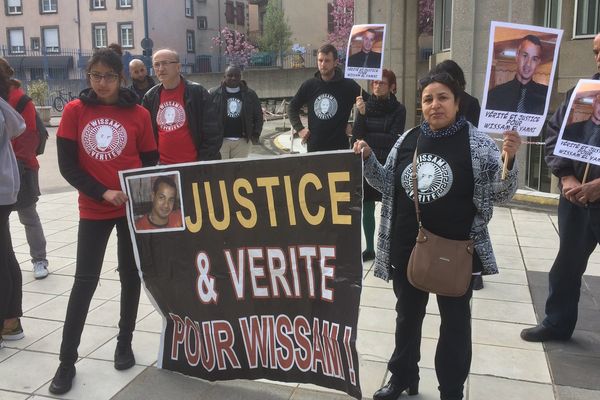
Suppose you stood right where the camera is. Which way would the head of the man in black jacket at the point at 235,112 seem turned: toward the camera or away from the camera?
toward the camera

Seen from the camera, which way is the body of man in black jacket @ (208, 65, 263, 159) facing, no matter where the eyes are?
toward the camera

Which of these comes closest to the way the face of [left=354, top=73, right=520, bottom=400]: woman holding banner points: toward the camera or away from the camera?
toward the camera

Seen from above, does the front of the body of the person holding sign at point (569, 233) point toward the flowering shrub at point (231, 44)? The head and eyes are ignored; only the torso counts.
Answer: no

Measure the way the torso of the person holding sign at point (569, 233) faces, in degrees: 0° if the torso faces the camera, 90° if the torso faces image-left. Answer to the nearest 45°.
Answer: approximately 45°

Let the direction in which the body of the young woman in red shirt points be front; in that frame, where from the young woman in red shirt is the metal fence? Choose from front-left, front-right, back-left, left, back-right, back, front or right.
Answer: back

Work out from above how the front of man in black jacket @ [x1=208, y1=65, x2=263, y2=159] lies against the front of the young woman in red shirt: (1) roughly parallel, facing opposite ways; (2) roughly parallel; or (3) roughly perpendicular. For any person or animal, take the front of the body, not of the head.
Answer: roughly parallel

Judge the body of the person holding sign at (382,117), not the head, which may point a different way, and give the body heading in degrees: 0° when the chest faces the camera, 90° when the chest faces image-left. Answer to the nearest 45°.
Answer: approximately 45°

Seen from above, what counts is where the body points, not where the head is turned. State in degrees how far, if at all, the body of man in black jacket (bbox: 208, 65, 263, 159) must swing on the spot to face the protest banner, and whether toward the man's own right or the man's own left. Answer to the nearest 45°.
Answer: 0° — they already face it

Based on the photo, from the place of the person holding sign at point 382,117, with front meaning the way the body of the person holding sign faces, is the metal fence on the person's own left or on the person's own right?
on the person's own right

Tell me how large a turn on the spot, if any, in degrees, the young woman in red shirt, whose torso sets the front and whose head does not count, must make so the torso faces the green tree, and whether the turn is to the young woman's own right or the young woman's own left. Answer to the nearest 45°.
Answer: approximately 180°

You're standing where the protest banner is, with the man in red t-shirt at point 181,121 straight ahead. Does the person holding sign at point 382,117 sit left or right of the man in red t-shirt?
right

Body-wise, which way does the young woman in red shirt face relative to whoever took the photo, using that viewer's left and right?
facing the viewer

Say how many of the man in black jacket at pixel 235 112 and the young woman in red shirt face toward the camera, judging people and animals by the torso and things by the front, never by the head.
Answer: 2

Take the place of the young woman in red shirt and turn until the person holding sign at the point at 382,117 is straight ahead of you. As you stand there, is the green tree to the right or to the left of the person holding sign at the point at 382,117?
left

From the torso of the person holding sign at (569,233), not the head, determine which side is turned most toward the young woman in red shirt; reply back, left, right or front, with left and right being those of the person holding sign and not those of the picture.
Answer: front
